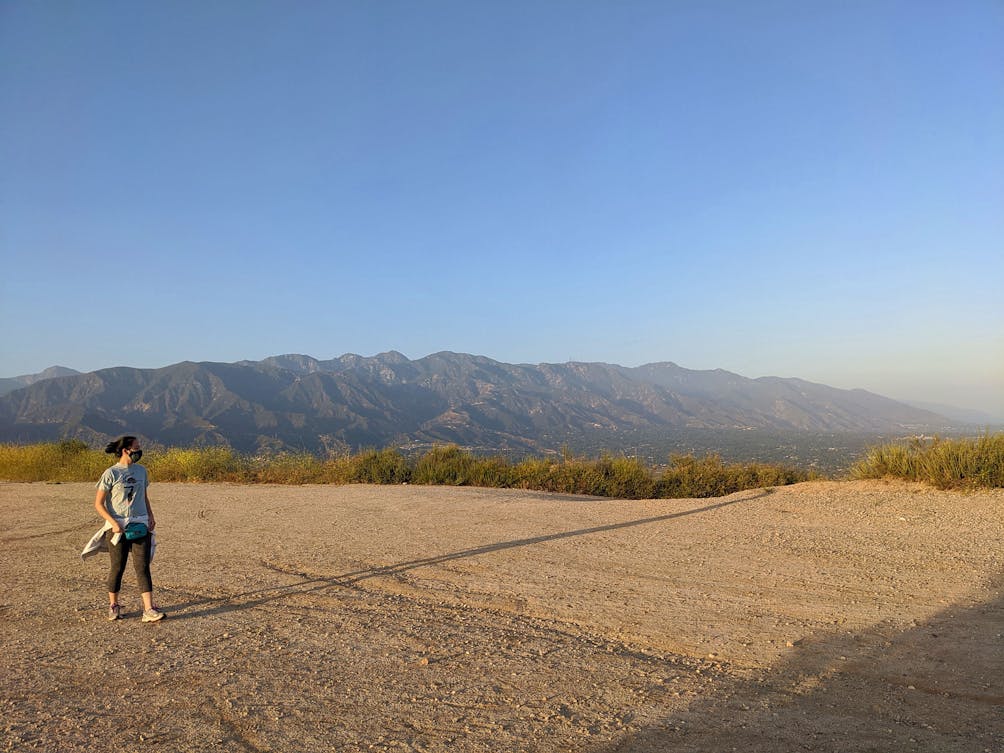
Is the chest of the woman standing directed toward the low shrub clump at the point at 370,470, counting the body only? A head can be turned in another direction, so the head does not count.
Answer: no

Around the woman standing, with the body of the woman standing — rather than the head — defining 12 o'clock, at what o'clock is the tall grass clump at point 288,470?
The tall grass clump is roughly at 8 o'clock from the woman standing.

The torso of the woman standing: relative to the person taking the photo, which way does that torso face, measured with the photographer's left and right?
facing the viewer and to the right of the viewer

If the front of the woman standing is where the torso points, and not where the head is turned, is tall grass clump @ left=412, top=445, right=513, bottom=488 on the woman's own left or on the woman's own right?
on the woman's own left

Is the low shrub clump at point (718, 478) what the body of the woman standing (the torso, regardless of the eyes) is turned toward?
no

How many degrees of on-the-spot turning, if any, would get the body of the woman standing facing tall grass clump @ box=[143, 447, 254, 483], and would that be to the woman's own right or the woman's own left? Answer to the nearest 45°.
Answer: approximately 135° to the woman's own left

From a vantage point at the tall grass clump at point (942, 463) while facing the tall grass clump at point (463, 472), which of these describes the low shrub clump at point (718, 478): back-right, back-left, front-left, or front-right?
front-right

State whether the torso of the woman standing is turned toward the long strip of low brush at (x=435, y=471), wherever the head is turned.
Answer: no

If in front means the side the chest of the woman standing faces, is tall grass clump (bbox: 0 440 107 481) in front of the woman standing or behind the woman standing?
behind
